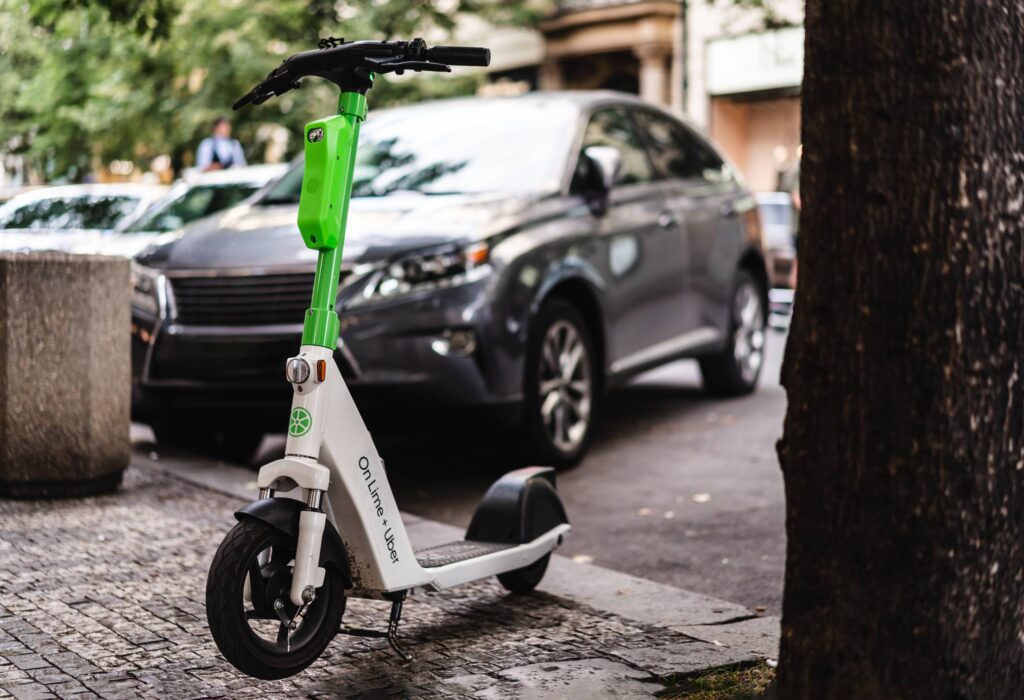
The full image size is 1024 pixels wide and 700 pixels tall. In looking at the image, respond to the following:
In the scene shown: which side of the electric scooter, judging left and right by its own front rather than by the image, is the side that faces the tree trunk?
left

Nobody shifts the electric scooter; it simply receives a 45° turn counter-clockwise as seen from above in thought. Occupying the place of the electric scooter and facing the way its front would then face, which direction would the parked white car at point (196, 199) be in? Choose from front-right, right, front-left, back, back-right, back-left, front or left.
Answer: back

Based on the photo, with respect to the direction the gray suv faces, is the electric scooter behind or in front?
in front

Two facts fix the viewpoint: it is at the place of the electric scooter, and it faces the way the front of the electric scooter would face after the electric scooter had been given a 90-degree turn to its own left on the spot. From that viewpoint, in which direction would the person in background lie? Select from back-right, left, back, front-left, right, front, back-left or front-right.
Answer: back-left

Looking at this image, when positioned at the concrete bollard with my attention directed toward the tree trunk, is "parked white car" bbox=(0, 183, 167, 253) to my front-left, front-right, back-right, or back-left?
back-left

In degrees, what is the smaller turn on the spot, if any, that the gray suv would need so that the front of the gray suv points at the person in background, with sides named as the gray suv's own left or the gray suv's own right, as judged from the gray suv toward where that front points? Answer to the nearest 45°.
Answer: approximately 135° to the gray suv's own right

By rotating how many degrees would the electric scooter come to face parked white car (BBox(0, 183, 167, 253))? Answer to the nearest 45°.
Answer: approximately 135° to its right

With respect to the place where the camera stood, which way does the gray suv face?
facing the viewer and to the left of the viewer

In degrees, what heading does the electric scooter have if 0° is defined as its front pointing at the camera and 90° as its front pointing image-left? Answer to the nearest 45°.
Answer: approximately 45°

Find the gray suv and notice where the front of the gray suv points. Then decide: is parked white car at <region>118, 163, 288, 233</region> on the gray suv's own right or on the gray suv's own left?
on the gray suv's own right

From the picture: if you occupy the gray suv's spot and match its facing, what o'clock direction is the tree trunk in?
The tree trunk is roughly at 10 o'clock from the gray suv.

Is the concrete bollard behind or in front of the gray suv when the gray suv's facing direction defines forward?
in front

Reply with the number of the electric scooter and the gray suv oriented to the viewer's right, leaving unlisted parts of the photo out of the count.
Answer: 0

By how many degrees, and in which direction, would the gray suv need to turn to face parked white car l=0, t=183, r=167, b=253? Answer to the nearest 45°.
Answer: approximately 90° to its right
